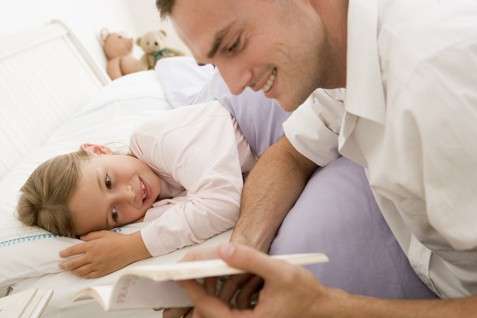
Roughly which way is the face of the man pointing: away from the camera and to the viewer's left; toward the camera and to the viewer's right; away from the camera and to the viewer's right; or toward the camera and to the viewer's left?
toward the camera and to the viewer's left

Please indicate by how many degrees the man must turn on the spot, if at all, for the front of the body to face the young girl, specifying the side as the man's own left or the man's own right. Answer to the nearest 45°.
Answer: approximately 45° to the man's own right

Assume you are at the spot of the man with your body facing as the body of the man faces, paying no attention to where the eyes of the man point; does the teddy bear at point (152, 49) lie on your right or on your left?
on your right

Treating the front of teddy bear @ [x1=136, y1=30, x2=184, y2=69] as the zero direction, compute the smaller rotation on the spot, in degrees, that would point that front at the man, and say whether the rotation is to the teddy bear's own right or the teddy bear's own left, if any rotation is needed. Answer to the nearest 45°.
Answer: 0° — it already faces them

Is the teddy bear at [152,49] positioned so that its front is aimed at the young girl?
yes

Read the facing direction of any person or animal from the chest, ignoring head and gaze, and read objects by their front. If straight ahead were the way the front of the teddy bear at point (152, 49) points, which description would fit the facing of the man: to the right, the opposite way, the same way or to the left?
to the right

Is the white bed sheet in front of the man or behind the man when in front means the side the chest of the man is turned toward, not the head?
in front

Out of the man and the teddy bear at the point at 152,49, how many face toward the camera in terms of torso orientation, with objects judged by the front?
1

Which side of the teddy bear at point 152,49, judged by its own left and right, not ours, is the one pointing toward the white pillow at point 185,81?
front

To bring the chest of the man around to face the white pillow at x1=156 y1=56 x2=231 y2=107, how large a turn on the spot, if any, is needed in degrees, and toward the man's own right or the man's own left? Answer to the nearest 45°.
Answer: approximately 90° to the man's own right

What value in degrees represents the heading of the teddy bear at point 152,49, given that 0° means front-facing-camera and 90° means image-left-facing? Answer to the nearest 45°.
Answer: approximately 0°

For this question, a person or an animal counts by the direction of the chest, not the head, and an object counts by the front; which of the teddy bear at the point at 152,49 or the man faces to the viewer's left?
the man

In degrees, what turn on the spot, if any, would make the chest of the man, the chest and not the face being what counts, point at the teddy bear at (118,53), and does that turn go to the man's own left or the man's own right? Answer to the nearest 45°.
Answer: approximately 90° to the man's own right

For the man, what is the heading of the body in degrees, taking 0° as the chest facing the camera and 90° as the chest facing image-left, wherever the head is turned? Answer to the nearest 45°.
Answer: approximately 90°
